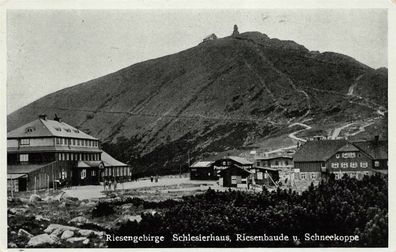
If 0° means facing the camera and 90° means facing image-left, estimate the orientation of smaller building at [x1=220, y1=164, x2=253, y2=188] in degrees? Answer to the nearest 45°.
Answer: approximately 0°

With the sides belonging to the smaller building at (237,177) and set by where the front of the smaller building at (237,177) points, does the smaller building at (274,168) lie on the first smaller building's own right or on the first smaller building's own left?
on the first smaller building's own left

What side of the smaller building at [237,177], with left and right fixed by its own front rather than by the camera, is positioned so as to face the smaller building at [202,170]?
right

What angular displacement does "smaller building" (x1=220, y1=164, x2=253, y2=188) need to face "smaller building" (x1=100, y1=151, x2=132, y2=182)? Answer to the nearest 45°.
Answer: approximately 90° to its right
